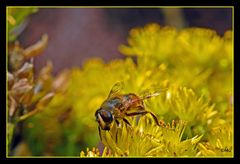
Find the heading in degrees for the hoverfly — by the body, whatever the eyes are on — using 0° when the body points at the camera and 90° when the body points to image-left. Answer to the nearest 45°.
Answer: approximately 45°
